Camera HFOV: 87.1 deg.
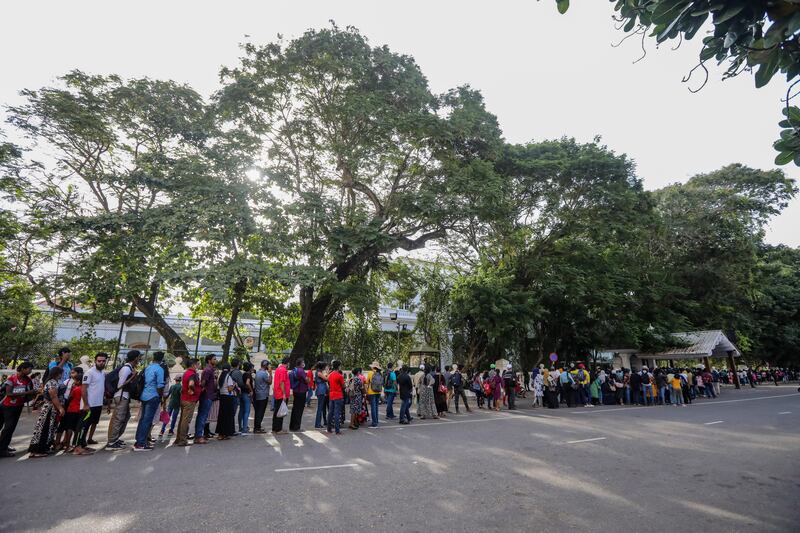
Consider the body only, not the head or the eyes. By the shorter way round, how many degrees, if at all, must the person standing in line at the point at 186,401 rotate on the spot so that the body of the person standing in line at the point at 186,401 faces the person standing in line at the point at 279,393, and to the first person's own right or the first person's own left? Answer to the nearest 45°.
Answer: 0° — they already face them

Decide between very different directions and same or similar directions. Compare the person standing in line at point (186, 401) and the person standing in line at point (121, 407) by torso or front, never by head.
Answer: same or similar directions

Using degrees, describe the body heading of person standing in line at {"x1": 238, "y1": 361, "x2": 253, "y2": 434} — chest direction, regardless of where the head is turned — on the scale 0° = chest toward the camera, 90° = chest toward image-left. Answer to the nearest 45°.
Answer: approximately 270°

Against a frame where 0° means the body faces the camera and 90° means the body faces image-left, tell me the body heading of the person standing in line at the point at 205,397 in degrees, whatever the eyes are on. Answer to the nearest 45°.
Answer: approximately 270°

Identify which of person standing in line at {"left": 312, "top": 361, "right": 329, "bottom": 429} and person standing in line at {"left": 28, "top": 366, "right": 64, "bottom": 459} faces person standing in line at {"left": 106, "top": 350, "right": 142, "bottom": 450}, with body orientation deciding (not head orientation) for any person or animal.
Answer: person standing in line at {"left": 28, "top": 366, "right": 64, "bottom": 459}

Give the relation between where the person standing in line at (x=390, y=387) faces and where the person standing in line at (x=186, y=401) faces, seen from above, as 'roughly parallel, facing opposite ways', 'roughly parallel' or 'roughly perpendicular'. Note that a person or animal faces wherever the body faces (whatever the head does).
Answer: roughly parallel

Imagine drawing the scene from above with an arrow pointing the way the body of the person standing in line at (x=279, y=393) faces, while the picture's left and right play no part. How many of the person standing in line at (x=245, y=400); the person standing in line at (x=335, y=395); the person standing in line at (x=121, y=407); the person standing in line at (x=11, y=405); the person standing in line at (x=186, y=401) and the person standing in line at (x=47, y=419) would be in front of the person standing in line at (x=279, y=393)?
1

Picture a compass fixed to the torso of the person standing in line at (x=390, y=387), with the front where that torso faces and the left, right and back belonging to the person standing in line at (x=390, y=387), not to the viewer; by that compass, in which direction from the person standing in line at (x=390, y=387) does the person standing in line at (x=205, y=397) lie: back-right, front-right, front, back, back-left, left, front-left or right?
back-right

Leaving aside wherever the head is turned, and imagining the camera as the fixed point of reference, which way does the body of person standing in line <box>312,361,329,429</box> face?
to the viewer's right

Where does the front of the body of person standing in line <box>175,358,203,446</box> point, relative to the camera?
to the viewer's right

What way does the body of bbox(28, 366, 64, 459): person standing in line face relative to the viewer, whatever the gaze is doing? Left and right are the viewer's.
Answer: facing to the right of the viewer

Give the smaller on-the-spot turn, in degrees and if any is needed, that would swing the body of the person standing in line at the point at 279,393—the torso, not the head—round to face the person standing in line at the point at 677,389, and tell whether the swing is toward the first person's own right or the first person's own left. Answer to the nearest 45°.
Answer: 0° — they already face them

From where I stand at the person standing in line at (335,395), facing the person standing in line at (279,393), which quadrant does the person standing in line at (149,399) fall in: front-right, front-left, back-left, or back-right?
front-left

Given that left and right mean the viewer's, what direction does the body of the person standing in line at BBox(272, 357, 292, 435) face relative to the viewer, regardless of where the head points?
facing to the right of the viewer

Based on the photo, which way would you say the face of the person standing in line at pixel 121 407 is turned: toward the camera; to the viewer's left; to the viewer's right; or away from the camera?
to the viewer's right

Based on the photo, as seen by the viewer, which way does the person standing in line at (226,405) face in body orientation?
to the viewer's right

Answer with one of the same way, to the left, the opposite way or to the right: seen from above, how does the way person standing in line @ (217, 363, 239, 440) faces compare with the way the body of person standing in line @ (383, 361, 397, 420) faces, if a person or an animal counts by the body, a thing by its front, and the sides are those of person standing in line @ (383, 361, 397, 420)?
the same way

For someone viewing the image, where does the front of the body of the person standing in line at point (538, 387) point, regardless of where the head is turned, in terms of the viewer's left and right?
facing to the right of the viewer
